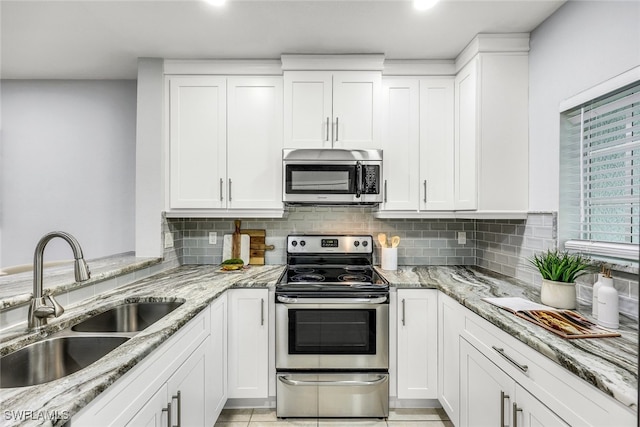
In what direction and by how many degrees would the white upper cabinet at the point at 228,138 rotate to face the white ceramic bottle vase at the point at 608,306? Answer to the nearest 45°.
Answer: approximately 45° to its left

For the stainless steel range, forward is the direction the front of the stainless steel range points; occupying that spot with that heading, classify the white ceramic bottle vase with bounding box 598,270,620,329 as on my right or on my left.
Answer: on my left

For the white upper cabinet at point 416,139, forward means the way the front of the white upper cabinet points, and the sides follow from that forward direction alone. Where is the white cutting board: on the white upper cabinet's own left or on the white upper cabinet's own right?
on the white upper cabinet's own right

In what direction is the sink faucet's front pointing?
to the viewer's right
